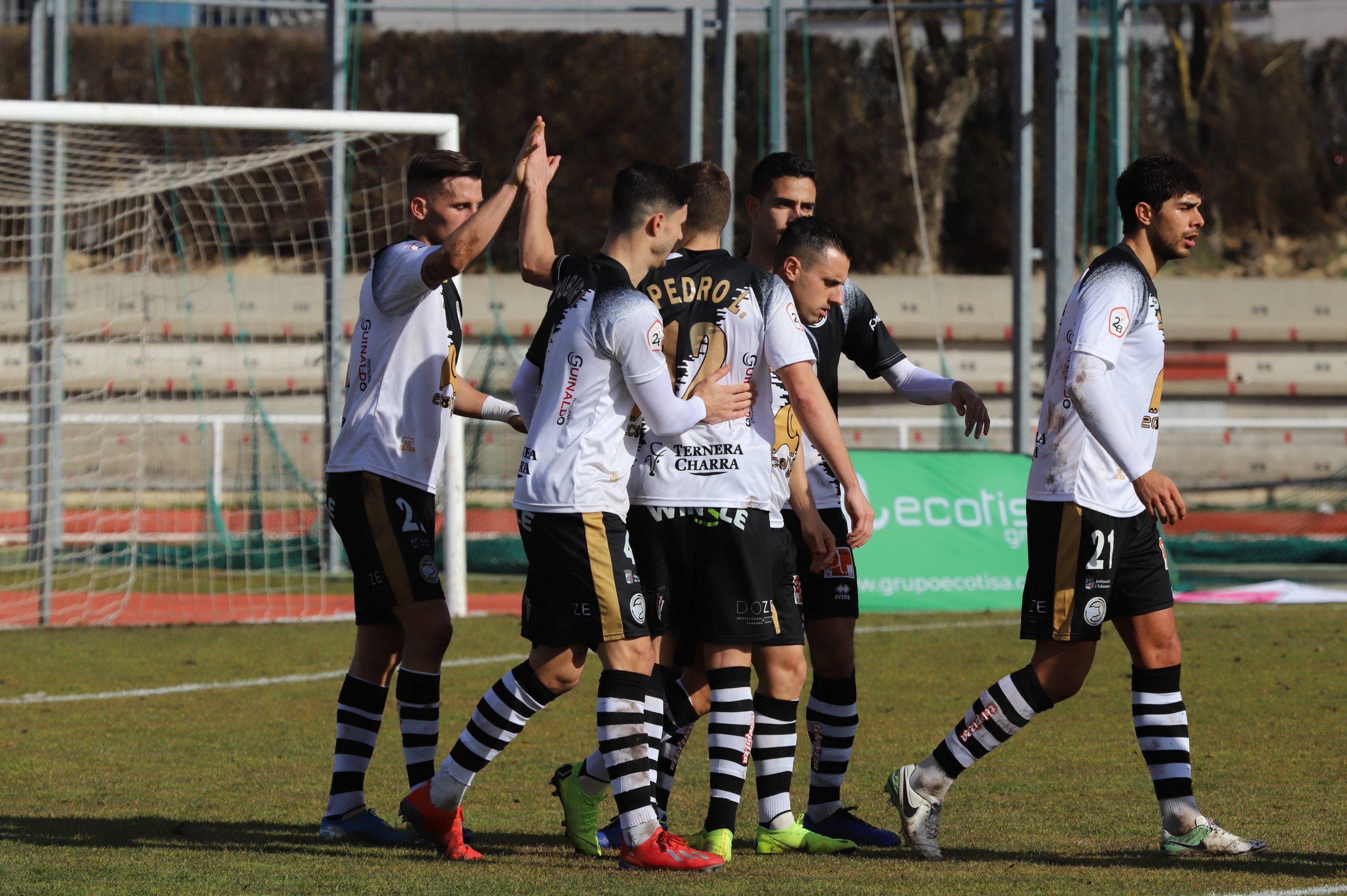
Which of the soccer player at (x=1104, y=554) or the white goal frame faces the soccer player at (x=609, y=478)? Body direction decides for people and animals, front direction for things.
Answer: the white goal frame

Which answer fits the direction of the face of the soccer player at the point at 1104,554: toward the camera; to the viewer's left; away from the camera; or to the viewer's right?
to the viewer's right

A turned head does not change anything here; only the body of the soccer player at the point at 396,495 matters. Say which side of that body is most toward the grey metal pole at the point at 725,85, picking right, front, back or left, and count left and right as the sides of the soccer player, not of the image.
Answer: left

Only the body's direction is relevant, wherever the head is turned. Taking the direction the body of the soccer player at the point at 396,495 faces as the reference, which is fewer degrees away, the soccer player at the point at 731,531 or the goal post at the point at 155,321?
the soccer player

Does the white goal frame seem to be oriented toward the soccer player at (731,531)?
yes

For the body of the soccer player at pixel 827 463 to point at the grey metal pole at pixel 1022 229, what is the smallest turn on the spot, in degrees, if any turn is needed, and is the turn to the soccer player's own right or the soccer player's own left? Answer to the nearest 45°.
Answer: approximately 135° to the soccer player's own left

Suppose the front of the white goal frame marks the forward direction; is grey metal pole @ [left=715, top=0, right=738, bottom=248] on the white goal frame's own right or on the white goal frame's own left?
on the white goal frame's own left

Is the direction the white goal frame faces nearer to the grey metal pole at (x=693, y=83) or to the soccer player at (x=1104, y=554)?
the soccer player
